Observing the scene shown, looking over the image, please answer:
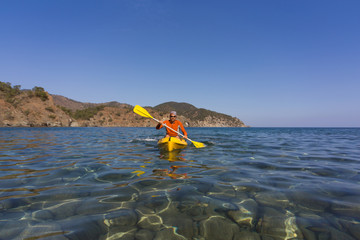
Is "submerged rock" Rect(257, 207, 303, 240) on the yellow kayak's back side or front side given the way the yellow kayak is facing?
on the front side

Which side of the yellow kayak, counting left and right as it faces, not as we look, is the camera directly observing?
front

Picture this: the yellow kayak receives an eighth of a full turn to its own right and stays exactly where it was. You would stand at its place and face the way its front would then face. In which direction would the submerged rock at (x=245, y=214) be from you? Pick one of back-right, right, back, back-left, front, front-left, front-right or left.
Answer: front-left

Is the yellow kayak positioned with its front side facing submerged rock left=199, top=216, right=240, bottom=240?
yes
